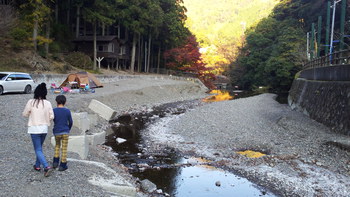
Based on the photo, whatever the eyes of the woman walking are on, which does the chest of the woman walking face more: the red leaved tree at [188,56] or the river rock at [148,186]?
the red leaved tree

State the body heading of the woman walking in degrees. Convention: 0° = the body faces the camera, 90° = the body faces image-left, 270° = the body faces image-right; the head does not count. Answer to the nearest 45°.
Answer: approximately 180°

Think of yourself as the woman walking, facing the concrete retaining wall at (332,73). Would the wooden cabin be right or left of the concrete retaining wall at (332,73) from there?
left

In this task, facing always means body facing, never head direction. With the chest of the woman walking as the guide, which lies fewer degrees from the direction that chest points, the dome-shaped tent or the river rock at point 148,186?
the dome-shaped tent

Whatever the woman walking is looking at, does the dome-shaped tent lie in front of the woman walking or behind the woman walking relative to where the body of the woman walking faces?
in front

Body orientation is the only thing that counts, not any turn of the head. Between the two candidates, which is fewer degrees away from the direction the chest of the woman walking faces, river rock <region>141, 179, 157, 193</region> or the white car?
the white car

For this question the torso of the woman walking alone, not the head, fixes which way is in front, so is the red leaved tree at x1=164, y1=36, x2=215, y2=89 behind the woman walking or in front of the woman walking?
in front

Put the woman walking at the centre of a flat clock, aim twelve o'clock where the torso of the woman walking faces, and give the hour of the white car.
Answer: The white car is roughly at 12 o'clock from the woman walking.

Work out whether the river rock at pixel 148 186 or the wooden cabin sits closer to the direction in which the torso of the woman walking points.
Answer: the wooden cabin
